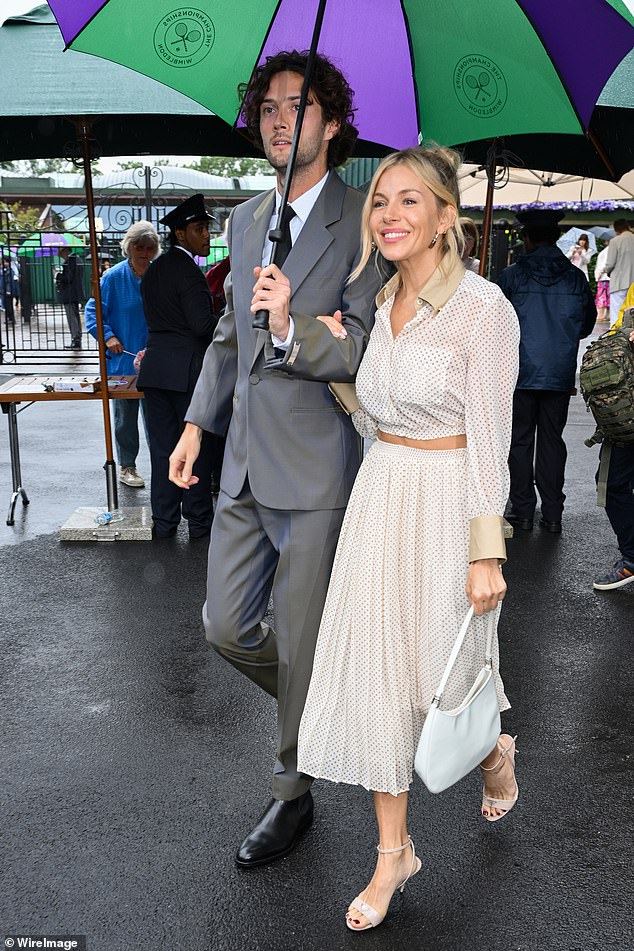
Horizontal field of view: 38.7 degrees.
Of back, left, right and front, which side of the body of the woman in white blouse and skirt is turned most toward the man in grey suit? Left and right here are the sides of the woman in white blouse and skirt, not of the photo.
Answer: right

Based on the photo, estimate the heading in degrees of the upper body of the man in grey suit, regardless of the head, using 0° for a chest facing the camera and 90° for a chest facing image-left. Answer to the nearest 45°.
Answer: approximately 45°

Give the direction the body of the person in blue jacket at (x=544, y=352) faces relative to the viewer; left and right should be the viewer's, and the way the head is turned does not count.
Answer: facing away from the viewer

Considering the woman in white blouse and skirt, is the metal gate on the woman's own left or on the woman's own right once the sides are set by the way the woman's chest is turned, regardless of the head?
on the woman's own right

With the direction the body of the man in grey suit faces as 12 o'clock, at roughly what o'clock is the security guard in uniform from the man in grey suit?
The security guard in uniform is roughly at 4 o'clock from the man in grey suit.

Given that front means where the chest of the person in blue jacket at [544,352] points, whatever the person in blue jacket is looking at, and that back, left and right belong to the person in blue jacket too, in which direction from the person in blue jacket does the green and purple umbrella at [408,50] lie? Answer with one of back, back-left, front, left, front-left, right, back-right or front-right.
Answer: back

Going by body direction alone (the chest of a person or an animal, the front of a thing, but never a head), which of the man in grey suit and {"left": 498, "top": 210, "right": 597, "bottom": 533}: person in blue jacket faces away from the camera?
the person in blue jacket

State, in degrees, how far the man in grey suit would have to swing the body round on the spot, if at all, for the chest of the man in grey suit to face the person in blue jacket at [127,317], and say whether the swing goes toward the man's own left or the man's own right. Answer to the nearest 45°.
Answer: approximately 135° to the man's own right

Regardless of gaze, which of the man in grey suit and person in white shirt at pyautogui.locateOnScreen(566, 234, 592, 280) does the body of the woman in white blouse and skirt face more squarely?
the man in grey suit

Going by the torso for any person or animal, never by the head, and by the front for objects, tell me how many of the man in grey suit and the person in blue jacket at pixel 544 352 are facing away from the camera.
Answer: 1
